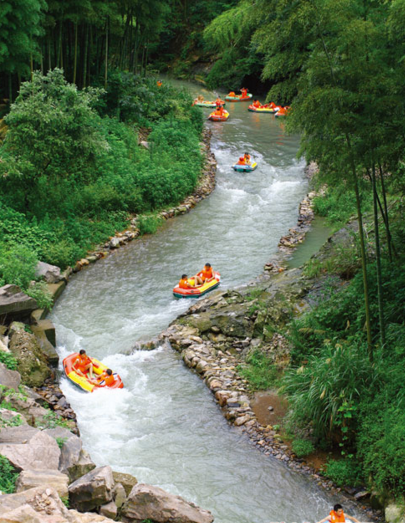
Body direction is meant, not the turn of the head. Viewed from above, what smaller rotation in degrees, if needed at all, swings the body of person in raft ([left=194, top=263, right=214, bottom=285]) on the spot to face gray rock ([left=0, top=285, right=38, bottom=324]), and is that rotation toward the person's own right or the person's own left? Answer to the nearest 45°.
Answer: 0° — they already face it

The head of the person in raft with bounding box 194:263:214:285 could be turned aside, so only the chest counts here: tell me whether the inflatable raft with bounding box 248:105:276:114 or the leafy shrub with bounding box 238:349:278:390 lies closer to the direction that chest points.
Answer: the leafy shrub

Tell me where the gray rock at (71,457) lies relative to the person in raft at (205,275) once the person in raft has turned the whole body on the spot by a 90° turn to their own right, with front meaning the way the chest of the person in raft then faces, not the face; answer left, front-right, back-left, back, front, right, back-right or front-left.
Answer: back-left

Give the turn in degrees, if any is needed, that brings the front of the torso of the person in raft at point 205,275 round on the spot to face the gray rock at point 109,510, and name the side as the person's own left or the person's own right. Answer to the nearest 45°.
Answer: approximately 45° to the person's own left

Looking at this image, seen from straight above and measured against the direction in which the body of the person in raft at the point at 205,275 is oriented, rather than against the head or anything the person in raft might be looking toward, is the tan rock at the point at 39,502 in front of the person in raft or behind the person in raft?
in front

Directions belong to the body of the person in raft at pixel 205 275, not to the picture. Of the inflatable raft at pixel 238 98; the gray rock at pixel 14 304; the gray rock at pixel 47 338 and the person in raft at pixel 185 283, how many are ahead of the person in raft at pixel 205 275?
3

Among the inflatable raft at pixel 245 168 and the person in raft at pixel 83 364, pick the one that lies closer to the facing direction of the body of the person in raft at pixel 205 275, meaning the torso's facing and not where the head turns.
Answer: the person in raft

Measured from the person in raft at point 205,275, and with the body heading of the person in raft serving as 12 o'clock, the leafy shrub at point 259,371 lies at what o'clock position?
The leafy shrub is roughly at 10 o'clock from the person in raft.

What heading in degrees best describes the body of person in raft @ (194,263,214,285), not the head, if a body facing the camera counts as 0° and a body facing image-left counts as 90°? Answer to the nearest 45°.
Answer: approximately 45°

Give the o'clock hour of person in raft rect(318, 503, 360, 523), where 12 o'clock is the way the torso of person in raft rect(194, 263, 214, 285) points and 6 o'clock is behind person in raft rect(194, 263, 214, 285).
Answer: person in raft rect(318, 503, 360, 523) is roughly at 10 o'clock from person in raft rect(194, 263, 214, 285).

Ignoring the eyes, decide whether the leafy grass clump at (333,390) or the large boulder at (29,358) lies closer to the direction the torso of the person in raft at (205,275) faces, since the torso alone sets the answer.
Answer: the large boulder

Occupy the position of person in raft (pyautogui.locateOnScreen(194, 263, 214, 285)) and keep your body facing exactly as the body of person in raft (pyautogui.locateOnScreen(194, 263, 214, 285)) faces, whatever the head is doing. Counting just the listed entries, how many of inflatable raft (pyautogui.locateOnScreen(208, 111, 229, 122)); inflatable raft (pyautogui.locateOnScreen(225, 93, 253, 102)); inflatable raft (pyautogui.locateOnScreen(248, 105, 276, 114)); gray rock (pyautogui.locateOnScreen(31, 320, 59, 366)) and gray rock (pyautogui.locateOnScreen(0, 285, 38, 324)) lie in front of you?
2

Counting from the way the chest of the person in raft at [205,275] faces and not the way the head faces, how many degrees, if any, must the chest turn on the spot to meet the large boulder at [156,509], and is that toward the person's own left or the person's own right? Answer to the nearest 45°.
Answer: approximately 45° to the person's own left

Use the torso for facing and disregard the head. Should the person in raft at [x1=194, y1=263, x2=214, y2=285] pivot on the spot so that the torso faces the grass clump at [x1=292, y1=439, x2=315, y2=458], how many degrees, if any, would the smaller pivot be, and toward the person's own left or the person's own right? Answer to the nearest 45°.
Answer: approximately 45° to the person's own left

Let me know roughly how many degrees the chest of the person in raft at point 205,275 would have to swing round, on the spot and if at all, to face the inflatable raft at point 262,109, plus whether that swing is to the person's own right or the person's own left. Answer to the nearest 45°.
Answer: approximately 135° to the person's own right
